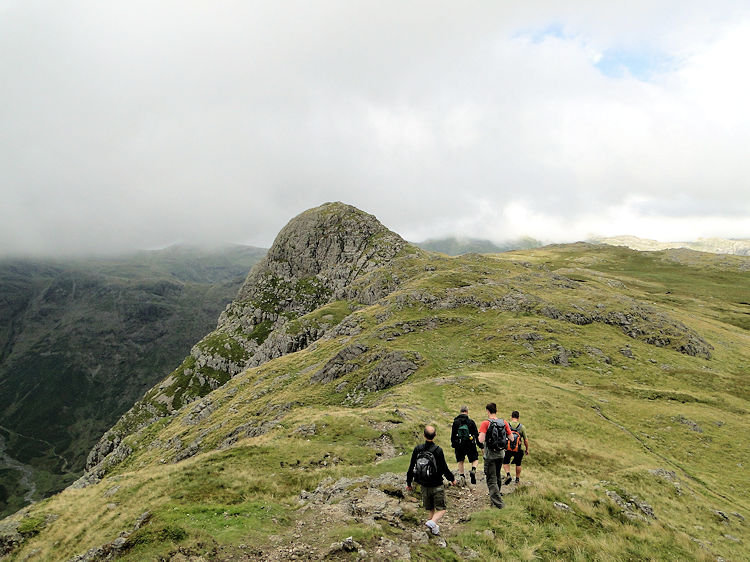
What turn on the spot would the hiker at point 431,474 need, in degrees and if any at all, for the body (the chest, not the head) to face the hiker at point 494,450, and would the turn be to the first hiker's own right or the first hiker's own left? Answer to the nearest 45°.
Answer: approximately 45° to the first hiker's own right

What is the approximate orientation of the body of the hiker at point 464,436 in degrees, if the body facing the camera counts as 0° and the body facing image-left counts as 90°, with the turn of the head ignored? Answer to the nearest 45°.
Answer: approximately 180°

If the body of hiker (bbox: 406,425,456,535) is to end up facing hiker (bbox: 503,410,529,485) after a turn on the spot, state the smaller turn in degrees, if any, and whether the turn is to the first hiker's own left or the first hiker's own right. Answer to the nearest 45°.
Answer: approximately 45° to the first hiker's own right

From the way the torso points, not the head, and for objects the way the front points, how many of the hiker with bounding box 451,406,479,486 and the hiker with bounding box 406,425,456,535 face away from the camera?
2

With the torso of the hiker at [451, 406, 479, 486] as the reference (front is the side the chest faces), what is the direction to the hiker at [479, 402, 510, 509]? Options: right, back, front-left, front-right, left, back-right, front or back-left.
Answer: back-right

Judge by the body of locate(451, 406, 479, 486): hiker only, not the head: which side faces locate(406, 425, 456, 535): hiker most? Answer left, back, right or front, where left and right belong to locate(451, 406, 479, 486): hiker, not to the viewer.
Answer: back

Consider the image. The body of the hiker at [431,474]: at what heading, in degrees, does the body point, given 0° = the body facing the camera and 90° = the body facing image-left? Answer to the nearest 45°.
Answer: approximately 180°
